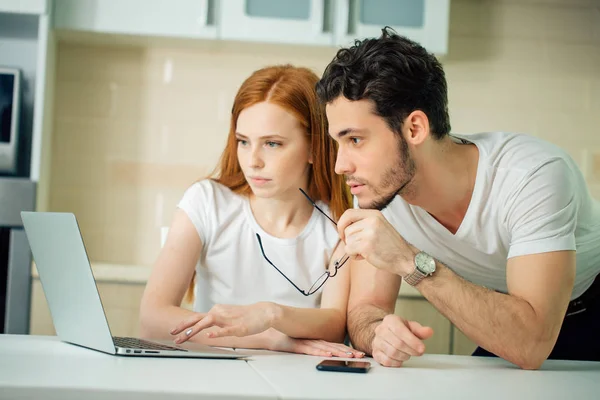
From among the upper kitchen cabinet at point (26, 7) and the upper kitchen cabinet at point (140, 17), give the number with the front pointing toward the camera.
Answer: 2

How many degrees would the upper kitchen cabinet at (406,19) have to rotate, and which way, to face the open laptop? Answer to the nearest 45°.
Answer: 0° — it already faces it

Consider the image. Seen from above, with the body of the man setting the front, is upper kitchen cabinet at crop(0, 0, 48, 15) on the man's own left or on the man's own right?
on the man's own right
